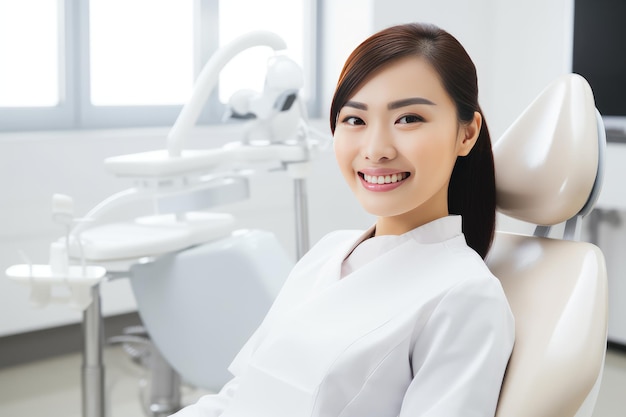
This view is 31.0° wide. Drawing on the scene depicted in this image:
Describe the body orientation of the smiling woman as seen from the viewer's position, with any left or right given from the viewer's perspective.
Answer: facing the viewer and to the left of the viewer

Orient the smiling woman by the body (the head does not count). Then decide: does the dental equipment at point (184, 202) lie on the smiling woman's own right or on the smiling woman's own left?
on the smiling woman's own right

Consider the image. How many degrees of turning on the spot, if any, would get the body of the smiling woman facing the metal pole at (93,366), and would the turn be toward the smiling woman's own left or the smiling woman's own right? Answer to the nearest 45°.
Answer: approximately 90° to the smiling woman's own right

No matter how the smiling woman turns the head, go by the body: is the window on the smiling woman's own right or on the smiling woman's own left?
on the smiling woman's own right
